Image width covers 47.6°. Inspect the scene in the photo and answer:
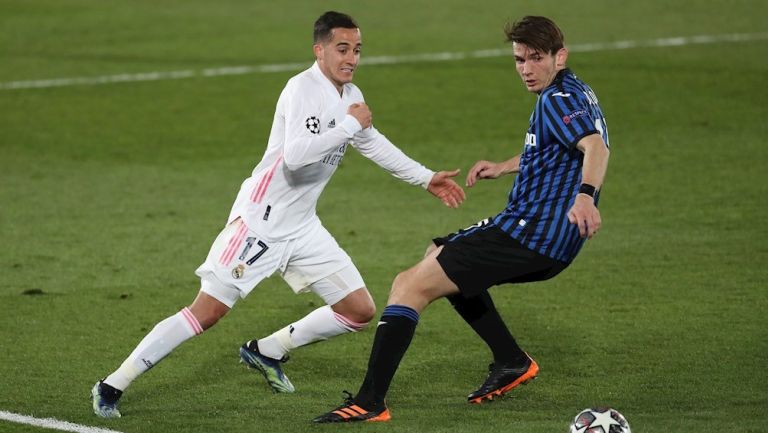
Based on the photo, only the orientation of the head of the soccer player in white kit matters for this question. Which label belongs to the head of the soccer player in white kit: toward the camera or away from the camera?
toward the camera

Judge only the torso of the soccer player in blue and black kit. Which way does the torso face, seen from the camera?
to the viewer's left

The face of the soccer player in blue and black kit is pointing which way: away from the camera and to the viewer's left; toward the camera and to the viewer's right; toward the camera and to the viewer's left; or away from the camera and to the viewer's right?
toward the camera and to the viewer's left

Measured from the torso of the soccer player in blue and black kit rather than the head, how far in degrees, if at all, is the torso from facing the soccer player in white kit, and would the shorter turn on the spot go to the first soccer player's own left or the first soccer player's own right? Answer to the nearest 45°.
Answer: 0° — they already face them

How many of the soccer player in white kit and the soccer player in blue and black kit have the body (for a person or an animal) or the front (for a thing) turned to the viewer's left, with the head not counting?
1
